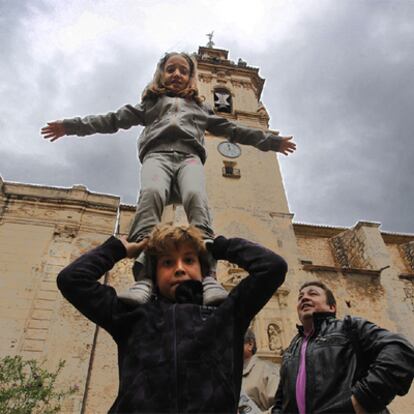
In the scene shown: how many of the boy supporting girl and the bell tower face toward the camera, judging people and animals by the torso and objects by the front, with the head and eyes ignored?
2

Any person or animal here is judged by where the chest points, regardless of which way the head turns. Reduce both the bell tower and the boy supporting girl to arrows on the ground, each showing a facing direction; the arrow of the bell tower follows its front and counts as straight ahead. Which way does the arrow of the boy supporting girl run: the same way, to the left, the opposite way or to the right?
the same way

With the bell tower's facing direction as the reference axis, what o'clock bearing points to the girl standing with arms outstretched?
The girl standing with arms outstretched is roughly at 12 o'clock from the bell tower.

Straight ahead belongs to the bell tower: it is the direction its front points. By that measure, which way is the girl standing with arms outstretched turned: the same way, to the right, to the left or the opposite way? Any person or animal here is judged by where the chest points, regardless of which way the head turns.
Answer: the same way

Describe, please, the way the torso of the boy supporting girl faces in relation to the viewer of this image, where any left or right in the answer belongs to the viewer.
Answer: facing the viewer

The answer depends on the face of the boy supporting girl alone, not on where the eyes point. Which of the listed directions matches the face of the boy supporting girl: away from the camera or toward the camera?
toward the camera

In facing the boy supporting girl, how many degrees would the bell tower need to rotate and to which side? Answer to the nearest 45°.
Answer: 0° — it already faces them

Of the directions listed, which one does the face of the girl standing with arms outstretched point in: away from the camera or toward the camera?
toward the camera

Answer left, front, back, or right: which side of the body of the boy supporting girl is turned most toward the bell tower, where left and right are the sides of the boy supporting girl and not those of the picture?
back

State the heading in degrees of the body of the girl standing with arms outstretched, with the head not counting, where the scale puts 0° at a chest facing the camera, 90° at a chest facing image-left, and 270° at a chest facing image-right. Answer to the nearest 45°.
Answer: approximately 0°

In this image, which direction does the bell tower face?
toward the camera
